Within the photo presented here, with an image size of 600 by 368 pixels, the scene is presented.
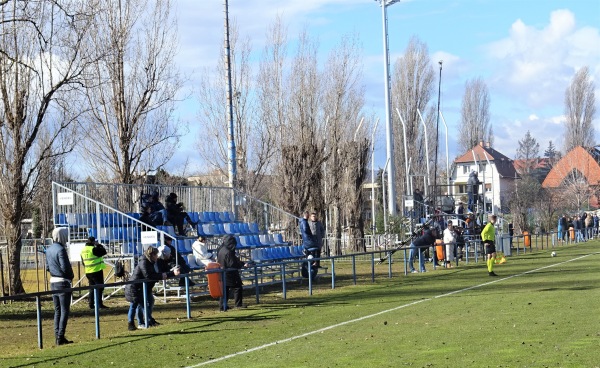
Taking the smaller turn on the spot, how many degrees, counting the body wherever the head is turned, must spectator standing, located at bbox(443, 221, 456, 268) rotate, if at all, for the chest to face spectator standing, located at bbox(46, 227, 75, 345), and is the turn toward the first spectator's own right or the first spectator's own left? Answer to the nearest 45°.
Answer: approximately 90° to the first spectator's own right

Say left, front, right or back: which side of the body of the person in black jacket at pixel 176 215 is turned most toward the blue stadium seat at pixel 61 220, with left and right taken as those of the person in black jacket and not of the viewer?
right

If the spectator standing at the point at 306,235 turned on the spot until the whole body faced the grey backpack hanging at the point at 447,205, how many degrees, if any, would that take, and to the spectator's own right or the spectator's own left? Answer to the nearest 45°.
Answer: approximately 90° to the spectator's own left

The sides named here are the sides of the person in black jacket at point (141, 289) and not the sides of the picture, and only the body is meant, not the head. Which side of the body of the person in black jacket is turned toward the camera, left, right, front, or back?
right

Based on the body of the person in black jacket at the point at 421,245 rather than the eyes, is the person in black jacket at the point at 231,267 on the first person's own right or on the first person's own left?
on the first person's own right

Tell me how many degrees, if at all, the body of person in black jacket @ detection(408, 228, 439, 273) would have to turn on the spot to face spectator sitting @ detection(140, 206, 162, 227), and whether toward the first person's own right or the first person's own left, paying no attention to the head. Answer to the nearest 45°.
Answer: approximately 135° to the first person's own right
